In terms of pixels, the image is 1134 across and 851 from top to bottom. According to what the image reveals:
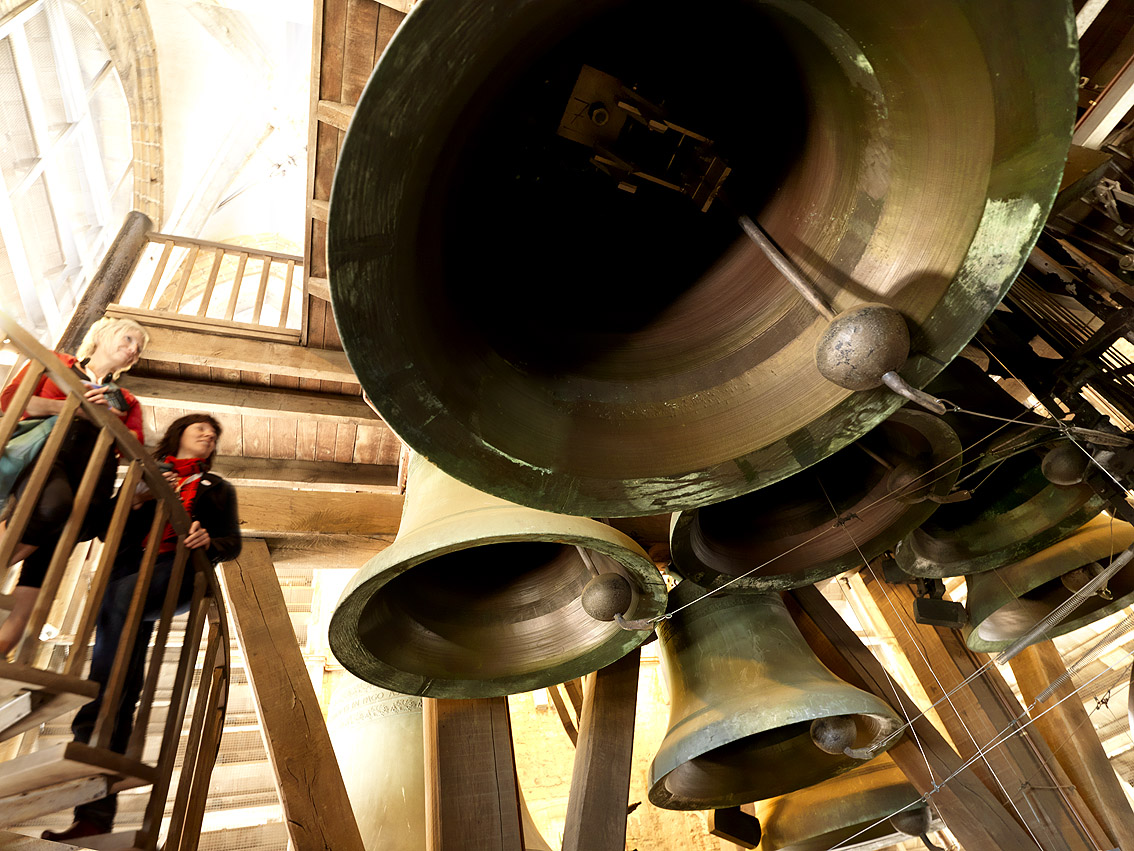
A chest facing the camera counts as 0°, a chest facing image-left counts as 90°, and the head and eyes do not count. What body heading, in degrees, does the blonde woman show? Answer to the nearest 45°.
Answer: approximately 315°

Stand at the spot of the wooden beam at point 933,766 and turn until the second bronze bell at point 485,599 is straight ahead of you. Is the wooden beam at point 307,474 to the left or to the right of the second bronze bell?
right

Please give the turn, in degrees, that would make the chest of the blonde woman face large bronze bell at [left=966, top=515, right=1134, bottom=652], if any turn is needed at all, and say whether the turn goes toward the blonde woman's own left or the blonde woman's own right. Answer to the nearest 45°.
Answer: approximately 45° to the blonde woman's own left

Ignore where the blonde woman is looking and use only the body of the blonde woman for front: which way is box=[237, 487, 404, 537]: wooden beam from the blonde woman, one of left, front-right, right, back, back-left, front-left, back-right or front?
left

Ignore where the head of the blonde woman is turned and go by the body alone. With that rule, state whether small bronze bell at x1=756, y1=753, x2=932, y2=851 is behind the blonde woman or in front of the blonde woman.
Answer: in front

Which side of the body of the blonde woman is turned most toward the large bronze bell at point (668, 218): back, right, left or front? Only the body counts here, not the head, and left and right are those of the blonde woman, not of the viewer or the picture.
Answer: front

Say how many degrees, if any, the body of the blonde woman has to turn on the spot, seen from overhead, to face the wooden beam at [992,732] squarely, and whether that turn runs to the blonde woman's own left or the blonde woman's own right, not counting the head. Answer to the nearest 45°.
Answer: approximately 45° to the blonde woman's own left

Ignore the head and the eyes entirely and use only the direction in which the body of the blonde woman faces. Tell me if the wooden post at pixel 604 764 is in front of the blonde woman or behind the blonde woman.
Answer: in front

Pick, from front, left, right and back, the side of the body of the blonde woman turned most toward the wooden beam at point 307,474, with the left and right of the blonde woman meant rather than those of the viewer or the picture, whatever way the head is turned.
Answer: left

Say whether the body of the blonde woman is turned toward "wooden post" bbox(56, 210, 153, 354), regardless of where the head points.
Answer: no

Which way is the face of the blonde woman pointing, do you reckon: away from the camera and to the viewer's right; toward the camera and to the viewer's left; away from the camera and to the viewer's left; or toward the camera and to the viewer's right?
toward the camera and to the viewer's right
